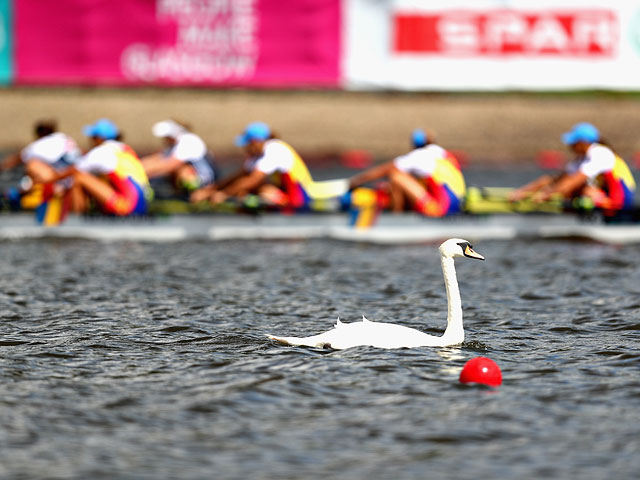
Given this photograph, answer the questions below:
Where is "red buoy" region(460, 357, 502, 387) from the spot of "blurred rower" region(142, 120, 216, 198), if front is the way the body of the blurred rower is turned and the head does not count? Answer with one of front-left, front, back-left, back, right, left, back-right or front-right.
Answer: left

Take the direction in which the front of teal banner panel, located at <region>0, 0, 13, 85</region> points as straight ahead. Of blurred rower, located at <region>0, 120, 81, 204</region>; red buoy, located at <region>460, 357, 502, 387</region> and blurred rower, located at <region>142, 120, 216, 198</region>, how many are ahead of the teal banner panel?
3

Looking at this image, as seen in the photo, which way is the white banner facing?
toward the camera

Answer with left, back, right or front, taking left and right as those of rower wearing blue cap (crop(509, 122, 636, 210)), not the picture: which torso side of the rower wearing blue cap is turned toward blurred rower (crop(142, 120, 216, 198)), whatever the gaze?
front

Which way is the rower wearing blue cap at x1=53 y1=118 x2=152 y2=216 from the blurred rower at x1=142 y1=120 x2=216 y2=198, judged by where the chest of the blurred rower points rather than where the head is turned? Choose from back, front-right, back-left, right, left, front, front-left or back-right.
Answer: front-left

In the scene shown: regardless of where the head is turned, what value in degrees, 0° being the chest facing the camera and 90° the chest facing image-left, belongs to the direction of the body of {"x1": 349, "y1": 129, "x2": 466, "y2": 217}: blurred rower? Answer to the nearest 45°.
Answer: approximately 90°

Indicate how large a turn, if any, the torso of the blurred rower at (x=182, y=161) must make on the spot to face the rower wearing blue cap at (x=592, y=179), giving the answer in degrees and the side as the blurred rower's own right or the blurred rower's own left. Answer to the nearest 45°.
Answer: approximately 180°

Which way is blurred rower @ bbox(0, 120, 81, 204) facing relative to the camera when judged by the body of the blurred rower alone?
to the viewer's left

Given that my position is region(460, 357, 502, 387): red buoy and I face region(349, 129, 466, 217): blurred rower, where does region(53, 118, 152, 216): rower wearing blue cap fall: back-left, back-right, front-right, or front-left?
front-left

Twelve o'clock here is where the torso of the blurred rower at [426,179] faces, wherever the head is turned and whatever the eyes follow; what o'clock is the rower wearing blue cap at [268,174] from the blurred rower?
The rower wearing blue cap is roughly at 12 o'clock from the blurred rower.

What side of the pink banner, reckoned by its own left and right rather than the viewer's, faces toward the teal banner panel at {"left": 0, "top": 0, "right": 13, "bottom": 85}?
right

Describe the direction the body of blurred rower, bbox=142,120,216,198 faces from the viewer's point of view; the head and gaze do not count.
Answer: to the viewer's left

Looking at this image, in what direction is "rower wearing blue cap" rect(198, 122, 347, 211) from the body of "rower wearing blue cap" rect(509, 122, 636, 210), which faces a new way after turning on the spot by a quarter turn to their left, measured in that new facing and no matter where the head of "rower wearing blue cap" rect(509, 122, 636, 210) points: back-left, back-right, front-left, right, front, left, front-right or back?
right

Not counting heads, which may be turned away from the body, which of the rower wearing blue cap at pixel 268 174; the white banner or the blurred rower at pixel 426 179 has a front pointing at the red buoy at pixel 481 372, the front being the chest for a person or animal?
the white banner

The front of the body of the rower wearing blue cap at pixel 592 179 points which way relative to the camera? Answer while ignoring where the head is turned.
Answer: to the viewer's left

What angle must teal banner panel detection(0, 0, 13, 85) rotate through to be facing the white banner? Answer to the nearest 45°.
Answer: approximately 90° to its left

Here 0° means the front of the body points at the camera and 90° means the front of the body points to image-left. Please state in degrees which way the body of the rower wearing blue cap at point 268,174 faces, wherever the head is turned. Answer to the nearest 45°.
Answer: approximately 90°
